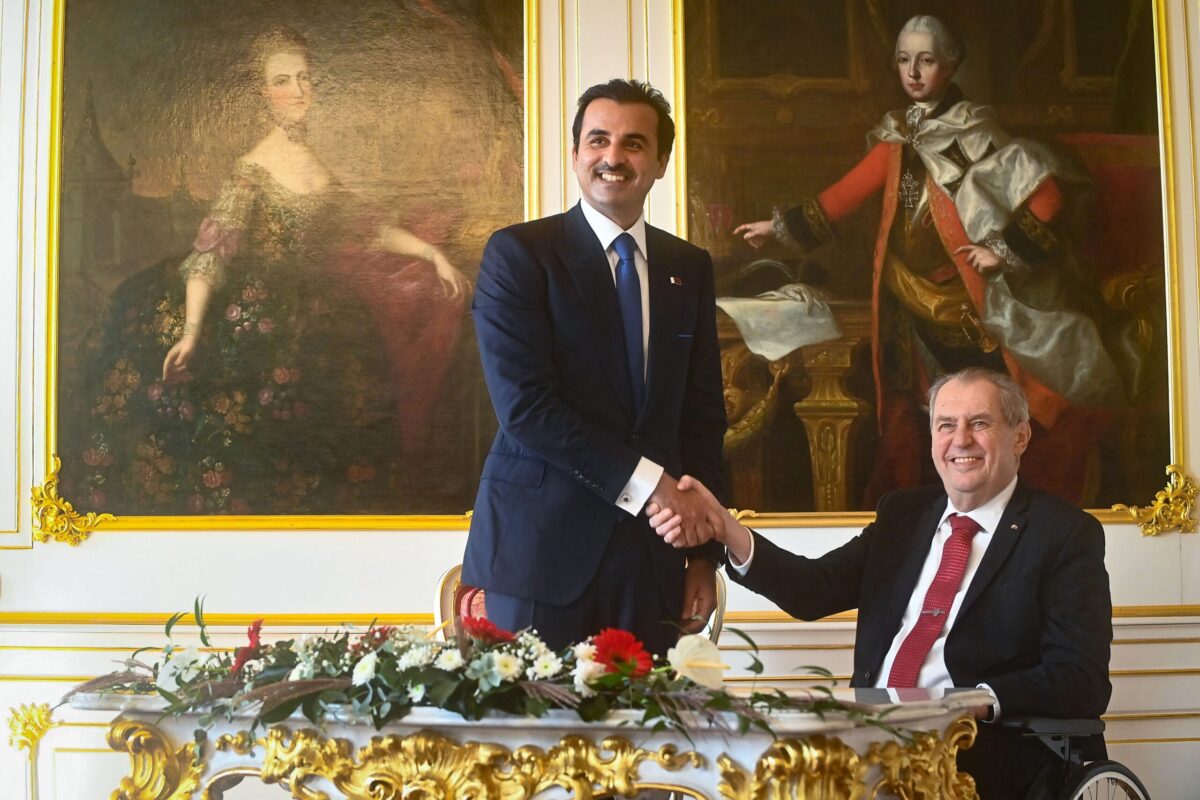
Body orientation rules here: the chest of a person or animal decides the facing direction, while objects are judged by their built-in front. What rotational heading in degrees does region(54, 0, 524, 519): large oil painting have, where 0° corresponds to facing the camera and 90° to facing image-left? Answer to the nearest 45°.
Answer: approximately 0°

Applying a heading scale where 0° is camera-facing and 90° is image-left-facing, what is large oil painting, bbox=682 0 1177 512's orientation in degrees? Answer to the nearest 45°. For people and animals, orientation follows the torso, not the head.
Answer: approximately 0°

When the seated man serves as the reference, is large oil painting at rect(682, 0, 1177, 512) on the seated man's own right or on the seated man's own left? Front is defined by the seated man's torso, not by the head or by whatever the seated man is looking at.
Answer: on the seated man's own right

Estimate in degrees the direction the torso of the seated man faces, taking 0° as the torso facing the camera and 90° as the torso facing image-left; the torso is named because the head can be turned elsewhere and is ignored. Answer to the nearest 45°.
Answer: approximately 45°

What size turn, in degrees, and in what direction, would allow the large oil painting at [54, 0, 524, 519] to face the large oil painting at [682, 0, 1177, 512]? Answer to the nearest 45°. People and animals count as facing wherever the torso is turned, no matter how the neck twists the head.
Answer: approximately 90° to its left

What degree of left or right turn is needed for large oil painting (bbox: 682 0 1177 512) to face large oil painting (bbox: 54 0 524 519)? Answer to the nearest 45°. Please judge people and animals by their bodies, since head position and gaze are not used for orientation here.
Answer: approximately 90° to its right

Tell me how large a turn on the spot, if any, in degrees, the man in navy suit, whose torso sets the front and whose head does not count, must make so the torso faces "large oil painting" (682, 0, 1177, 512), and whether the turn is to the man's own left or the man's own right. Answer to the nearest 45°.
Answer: approximately 90° to the man's own left

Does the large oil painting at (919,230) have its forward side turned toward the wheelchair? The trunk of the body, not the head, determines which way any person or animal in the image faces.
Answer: yes

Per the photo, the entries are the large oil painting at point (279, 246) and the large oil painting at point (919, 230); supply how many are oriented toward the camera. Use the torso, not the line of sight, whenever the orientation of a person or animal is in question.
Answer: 2
